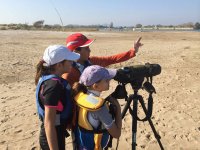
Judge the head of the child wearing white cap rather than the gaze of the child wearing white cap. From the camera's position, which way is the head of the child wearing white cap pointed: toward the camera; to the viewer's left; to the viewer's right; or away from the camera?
to the viewer's right

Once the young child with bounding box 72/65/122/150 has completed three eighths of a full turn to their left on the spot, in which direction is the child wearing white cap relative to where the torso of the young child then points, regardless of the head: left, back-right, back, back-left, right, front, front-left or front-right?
front

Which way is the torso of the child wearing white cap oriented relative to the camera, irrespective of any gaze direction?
to the viewer's right

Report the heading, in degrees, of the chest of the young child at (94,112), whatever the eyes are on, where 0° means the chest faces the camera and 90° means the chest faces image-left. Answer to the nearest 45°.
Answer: approximately 225°

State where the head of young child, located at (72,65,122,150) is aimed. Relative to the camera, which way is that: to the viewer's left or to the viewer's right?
to the viewer's right
